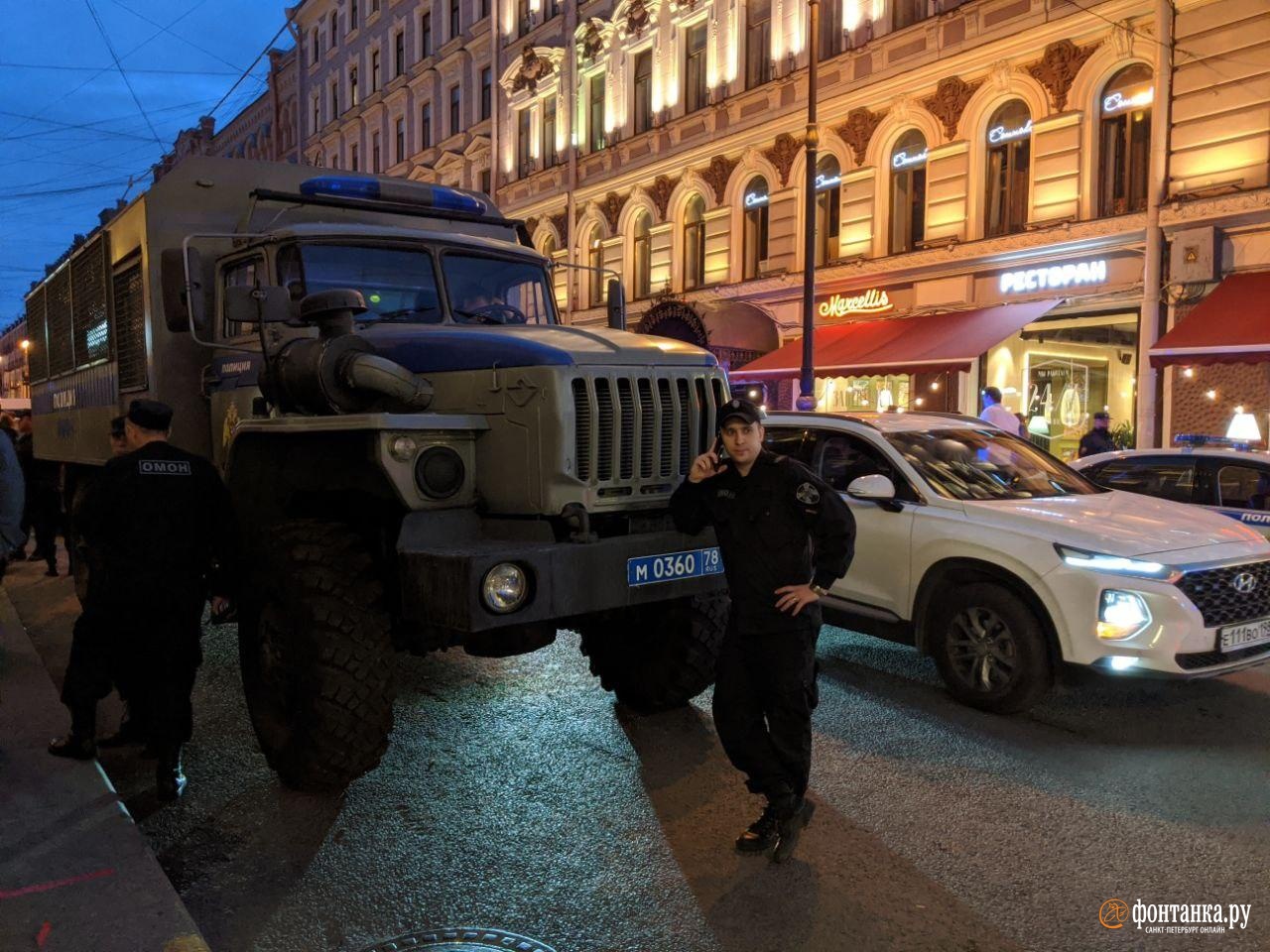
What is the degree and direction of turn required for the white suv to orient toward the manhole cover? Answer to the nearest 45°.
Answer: approximately 90° to its right

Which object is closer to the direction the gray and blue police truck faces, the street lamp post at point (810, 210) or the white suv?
the white suv

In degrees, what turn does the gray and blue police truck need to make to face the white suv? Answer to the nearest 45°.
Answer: approximately 45° to its left

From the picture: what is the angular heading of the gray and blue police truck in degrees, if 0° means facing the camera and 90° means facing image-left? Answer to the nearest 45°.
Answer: approximately 315°

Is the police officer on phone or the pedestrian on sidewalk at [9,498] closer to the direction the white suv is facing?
the police officer on phone

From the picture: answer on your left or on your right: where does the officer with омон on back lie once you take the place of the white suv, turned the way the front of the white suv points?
on your right

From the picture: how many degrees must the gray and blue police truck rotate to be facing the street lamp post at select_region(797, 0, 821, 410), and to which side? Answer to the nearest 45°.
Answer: approximately 90° to its left

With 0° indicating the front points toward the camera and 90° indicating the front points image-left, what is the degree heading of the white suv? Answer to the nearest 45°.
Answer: approximately 315°

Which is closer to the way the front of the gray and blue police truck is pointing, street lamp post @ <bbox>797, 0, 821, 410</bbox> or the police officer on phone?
the police officer on phone

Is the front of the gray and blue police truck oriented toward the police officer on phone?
yes
